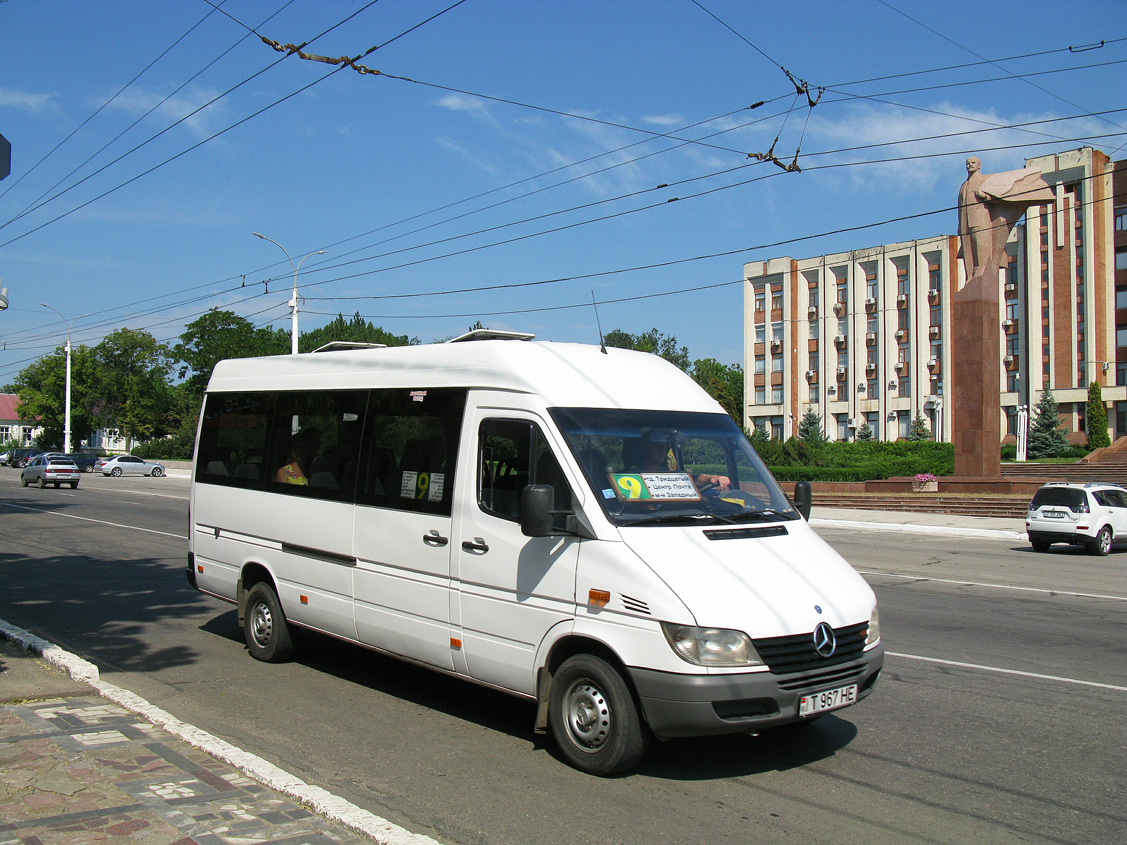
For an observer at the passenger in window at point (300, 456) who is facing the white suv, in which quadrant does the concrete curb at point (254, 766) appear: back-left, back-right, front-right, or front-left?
back-right

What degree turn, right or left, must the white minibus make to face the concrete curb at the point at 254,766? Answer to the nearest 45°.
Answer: approximately 135° to its right

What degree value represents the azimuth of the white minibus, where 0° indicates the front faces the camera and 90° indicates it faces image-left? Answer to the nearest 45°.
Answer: approximately 315°
